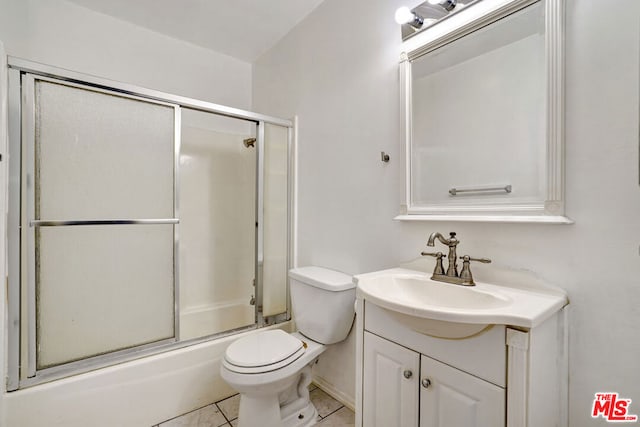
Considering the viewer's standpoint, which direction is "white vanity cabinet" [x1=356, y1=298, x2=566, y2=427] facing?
facing the viewer and to the left of the viewer

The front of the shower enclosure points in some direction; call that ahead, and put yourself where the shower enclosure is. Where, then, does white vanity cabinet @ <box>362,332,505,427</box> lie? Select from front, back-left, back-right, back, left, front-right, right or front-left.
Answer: front

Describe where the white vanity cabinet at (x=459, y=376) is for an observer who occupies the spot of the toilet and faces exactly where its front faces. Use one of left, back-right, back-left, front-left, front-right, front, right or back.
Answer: left

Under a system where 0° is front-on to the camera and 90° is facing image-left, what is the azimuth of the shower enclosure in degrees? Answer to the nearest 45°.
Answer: approximately 315°

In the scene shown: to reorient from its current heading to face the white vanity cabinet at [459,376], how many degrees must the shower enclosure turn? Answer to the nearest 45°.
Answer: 0° — it already faces it

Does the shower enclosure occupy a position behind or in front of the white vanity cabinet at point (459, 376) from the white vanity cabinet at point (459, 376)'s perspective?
in front
